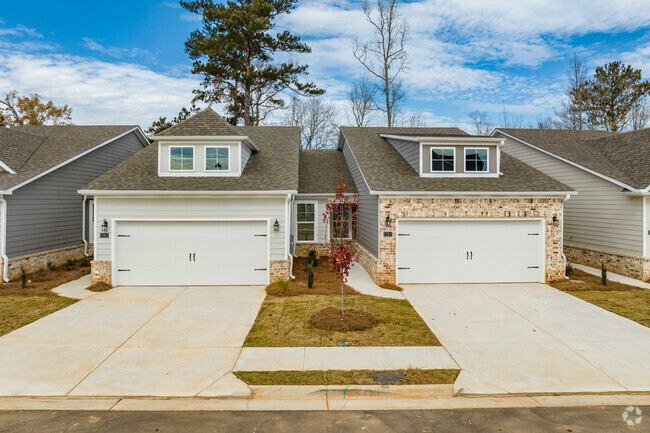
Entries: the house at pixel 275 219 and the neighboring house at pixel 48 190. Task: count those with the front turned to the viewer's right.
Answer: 0

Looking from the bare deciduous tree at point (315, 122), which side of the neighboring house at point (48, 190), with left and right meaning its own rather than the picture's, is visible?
back

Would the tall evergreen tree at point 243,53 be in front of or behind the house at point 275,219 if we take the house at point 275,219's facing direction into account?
behind

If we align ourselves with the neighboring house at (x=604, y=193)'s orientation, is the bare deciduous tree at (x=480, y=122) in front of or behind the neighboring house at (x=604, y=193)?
behind

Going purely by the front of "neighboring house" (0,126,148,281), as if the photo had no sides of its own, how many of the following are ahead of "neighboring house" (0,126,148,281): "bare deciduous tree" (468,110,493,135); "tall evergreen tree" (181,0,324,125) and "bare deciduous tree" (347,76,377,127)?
0

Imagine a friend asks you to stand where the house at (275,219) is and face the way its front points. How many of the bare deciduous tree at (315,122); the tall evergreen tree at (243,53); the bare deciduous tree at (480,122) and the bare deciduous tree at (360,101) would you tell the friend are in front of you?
0

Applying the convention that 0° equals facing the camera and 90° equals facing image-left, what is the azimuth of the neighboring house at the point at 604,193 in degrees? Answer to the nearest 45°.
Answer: approximately 315°

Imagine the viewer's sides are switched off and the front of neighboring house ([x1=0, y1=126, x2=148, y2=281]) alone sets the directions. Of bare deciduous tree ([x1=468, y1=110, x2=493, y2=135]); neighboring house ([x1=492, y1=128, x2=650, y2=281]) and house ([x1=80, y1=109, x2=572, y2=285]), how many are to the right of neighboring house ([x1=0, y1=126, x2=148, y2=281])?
0

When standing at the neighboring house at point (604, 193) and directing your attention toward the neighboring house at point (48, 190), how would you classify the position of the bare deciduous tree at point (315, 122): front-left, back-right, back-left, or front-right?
front-right

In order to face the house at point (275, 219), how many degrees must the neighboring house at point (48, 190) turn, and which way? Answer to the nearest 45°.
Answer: approximately 90° to its left

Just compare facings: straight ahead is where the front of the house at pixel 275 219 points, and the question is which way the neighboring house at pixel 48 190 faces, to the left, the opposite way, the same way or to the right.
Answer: the same way

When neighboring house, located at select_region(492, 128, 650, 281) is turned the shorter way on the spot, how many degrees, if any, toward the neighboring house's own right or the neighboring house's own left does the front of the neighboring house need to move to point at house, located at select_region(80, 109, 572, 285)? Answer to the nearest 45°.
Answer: approximately 90° to the neighboring house's own right

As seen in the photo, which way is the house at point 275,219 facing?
toward the camera

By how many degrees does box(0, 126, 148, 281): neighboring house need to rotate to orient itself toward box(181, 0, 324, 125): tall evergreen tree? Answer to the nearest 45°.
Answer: approximately 180°

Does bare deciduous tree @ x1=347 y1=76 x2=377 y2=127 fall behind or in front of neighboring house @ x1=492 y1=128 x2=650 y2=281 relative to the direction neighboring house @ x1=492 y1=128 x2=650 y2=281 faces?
behind

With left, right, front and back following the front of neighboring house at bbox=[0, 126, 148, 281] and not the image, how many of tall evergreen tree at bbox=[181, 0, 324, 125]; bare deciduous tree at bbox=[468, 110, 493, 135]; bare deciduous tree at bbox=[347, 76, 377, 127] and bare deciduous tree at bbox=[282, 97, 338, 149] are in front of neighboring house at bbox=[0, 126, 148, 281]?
0

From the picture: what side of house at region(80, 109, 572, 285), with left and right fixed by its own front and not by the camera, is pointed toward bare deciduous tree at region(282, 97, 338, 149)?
back

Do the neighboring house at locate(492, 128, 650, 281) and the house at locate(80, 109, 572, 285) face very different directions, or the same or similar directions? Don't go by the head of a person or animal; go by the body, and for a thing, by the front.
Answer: same or similar directions

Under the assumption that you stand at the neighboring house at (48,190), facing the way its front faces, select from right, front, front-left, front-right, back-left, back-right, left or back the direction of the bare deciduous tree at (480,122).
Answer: back-left

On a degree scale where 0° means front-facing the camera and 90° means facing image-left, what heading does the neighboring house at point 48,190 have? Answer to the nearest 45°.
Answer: approximately 45°

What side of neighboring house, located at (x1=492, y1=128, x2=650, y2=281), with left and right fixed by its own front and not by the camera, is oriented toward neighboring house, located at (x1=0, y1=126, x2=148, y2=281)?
right
